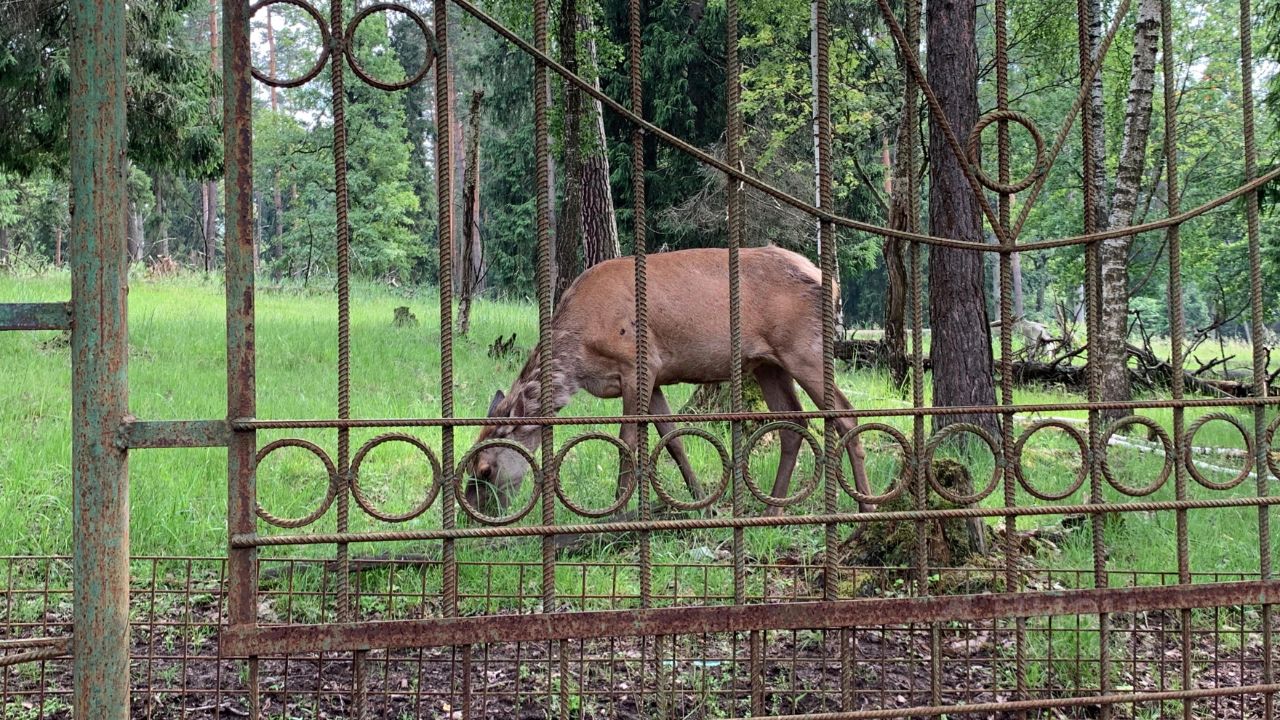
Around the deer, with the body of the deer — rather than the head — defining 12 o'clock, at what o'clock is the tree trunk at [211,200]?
The tree trunk is roughly at 2 o'clock from the deer.

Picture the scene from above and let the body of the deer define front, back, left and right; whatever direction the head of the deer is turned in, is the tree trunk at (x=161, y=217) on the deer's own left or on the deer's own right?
on the deer's own right

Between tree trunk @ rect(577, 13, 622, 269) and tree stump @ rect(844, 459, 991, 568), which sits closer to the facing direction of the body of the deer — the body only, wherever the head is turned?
the tree trunk

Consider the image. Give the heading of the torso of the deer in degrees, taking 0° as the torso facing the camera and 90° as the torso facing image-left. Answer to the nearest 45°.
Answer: approximately 90°

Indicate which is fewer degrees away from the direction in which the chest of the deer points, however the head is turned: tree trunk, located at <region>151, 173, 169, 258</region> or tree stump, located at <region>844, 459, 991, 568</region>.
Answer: the tree trunk

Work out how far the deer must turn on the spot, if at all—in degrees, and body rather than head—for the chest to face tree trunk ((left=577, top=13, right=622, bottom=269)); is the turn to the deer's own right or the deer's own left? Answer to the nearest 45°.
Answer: approximately 90° to the deer's own right

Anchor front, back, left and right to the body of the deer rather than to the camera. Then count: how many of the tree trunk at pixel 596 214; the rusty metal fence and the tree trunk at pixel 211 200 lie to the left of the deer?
1

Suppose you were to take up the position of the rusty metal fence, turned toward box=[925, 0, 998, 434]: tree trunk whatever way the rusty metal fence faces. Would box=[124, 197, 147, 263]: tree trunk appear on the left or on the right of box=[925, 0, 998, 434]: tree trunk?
left

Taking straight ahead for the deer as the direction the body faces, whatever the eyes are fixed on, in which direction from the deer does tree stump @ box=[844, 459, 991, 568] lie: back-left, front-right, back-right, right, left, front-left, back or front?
back-left

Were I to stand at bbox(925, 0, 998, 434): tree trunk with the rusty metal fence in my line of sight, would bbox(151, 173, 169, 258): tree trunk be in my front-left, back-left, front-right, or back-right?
back-right

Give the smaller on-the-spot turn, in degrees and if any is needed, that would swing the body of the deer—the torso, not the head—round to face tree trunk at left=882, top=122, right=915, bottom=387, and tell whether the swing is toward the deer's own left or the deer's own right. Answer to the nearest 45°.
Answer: approximately 135° to the deer's own right

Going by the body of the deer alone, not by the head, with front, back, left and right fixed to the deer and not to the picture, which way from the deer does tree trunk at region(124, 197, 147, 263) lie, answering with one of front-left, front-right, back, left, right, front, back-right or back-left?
front-right

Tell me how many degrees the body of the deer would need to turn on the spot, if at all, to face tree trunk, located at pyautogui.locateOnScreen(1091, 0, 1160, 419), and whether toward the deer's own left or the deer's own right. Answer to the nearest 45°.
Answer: approximately 135° to the deer's own right

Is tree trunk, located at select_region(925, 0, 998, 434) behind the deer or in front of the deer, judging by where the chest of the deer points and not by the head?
behind
